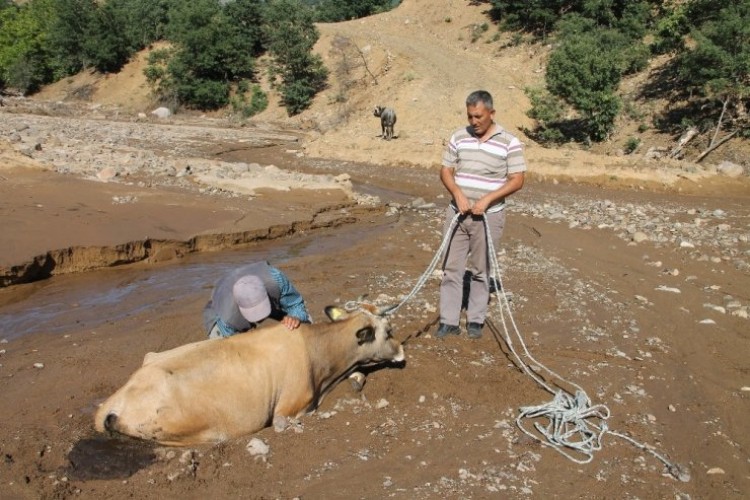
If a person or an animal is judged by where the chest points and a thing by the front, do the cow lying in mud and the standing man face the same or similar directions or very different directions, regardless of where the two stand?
very different directions

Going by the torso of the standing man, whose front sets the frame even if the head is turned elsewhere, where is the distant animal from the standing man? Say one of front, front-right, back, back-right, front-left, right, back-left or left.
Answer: back-right

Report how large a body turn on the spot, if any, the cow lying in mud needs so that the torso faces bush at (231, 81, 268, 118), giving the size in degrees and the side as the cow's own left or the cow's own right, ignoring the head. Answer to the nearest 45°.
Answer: approximately 45° to the cow's own left

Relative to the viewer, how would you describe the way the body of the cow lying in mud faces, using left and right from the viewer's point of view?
facing away from the viewer and to the right of the viewer

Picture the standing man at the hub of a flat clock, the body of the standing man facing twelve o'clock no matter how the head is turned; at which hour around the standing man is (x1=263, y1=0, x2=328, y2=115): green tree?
The green tree is roughly at 4 o'clock from the standing man.

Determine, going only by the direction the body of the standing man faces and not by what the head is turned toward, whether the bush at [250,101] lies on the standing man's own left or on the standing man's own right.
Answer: on the standing man's own right

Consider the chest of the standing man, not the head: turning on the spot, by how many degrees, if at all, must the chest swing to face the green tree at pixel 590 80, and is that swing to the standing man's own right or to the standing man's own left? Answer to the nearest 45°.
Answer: approximately 135° to the standing man's own right

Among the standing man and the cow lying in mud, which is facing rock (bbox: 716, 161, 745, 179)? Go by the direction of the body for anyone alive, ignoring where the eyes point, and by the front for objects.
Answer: the cow lying in mud
